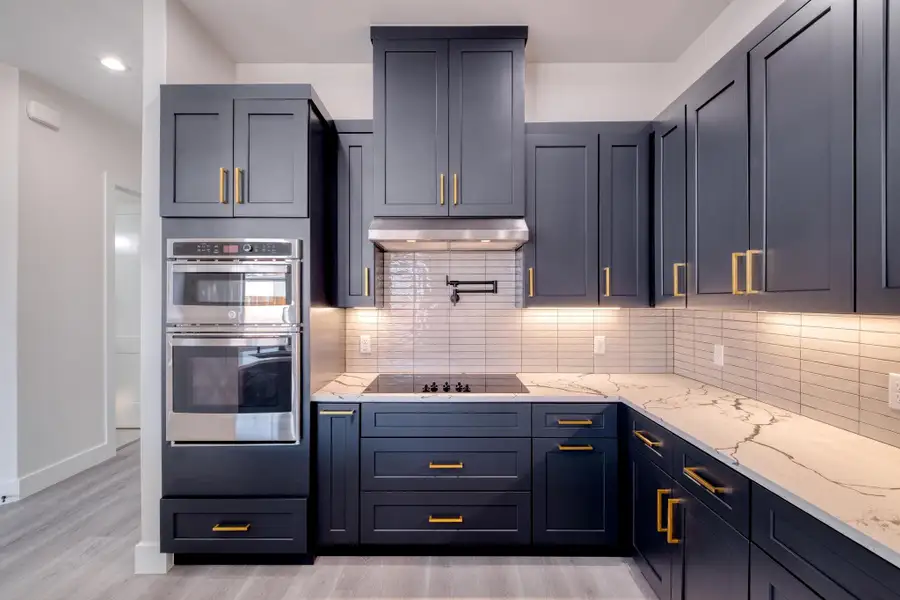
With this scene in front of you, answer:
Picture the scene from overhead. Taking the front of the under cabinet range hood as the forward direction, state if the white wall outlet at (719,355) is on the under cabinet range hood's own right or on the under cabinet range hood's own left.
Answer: on the under cabinet range hood's own left

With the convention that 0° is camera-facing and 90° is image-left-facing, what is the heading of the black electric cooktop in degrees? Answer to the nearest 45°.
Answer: approximately 0°

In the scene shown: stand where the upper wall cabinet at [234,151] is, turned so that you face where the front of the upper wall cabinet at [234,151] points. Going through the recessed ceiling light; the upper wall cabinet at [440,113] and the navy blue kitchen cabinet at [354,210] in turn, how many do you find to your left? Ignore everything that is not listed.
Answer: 2

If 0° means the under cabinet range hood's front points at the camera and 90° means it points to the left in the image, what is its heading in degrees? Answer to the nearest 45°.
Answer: approximately 0°

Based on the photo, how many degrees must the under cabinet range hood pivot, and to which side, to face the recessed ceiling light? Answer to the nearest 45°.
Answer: approximately 90° to its right

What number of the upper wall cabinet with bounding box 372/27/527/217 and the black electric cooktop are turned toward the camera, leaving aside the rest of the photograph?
2
